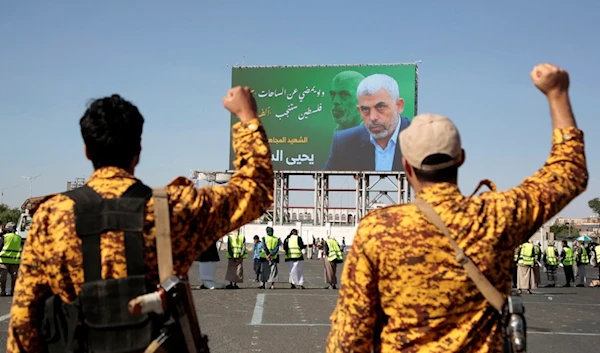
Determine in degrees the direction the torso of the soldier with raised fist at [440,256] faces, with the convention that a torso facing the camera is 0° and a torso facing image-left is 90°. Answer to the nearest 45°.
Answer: approximately 180°

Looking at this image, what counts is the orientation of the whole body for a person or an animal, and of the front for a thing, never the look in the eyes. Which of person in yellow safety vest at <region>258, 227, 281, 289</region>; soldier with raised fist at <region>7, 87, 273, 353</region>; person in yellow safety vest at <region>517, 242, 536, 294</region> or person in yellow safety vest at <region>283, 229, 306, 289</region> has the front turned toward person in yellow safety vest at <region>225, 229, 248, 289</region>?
the soldier with raised fist

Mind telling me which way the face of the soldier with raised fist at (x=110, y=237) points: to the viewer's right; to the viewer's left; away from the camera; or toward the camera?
away from the camera

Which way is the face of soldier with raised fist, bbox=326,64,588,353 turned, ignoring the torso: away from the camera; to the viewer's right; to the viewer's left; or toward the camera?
away from the camera

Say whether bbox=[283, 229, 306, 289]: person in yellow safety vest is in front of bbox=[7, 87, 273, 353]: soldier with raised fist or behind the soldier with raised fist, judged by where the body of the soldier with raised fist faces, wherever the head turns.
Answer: in front

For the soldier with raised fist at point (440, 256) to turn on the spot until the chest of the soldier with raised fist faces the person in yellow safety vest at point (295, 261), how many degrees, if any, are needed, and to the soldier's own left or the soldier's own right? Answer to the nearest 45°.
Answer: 0° — they already face them

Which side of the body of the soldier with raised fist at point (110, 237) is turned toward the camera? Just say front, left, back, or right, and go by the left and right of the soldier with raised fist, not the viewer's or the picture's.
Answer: back
